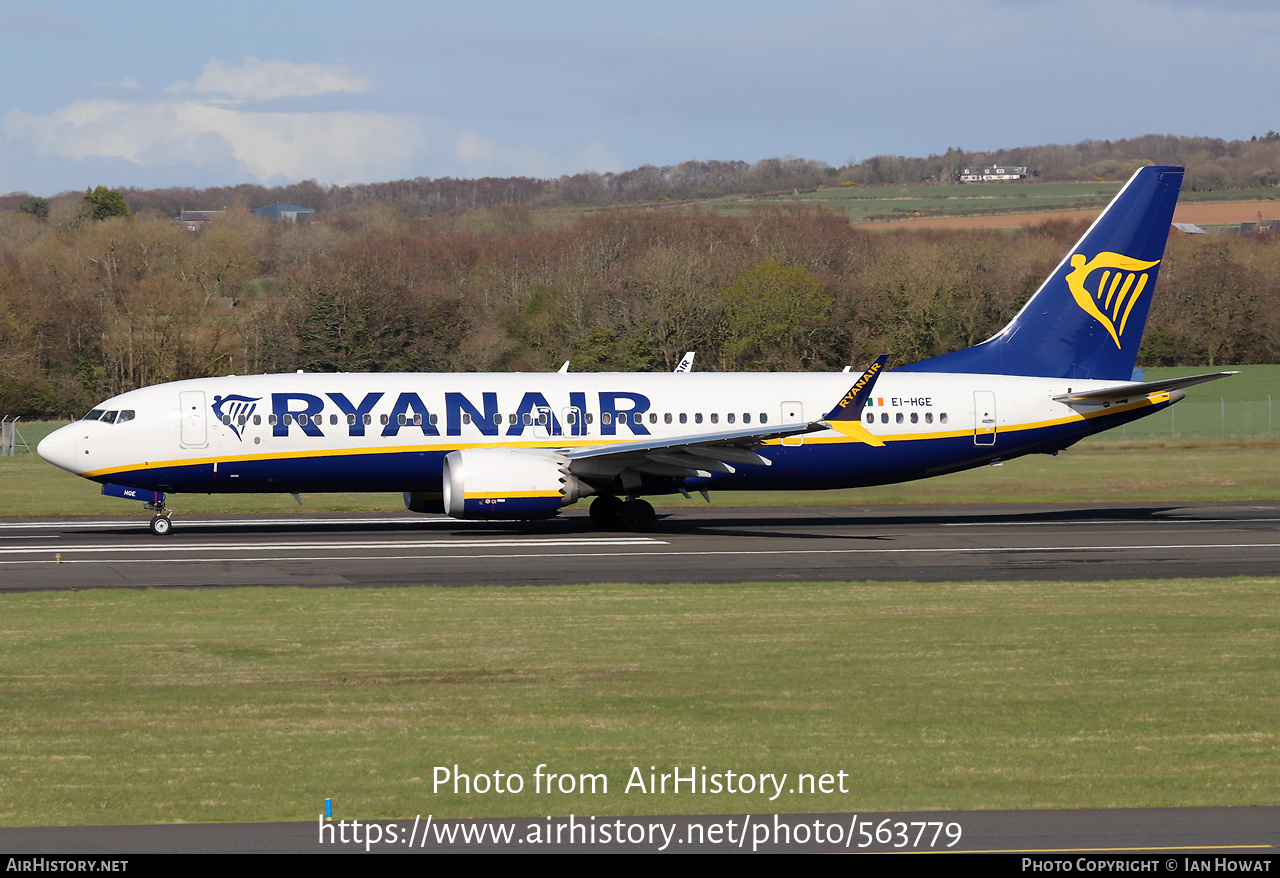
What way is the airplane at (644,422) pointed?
to the viewer's left
